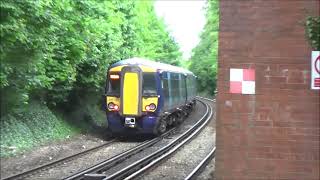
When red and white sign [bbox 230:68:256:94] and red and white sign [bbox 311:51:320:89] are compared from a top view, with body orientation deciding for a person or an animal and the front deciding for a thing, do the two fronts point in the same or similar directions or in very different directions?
same or similar directions

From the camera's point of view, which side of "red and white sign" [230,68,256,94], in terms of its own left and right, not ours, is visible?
front

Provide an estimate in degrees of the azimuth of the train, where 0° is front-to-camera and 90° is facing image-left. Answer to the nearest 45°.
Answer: approximately 45°

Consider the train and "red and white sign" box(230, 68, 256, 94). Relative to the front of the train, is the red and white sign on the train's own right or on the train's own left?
on the train's own left

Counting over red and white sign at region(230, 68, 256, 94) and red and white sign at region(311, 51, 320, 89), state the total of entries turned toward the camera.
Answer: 2
